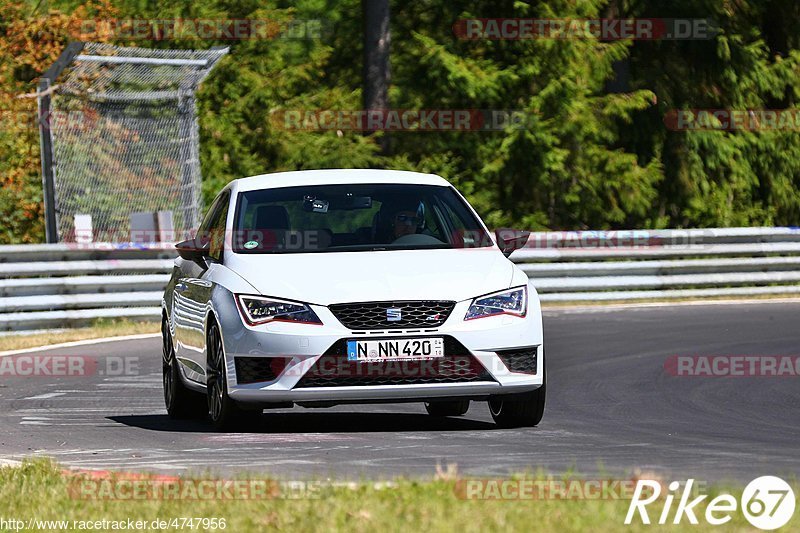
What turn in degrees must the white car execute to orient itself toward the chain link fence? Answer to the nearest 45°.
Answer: approximately 180°

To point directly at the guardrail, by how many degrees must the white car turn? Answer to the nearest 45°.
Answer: approximately 180°

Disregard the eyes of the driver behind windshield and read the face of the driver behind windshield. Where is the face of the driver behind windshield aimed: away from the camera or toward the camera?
toward the camera

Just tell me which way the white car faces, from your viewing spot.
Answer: facing the viewer

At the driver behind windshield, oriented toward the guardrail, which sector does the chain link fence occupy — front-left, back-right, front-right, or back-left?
front-left
